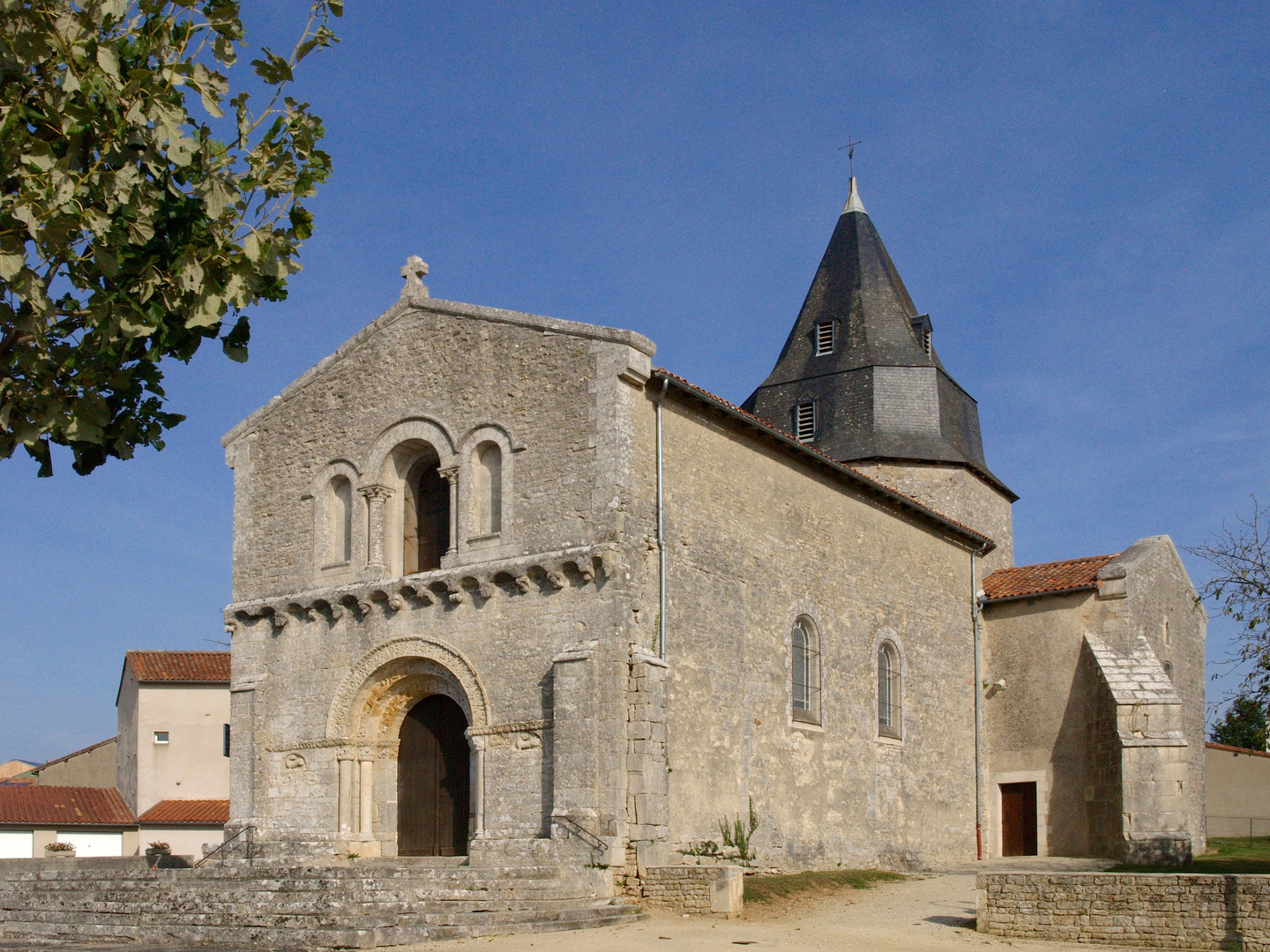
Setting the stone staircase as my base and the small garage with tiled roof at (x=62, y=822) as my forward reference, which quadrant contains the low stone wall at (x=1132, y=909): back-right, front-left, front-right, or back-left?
back-right

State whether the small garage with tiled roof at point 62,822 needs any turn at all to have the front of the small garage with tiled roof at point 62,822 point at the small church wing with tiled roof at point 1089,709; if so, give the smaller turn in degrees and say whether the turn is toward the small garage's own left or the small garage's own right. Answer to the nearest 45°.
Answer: approximately 45° to the small garage's own left

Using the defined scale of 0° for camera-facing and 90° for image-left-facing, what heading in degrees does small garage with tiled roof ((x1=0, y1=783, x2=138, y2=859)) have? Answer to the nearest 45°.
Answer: approximately 0°

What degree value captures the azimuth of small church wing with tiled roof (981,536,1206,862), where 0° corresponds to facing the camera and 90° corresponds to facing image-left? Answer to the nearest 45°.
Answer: approximately 45°

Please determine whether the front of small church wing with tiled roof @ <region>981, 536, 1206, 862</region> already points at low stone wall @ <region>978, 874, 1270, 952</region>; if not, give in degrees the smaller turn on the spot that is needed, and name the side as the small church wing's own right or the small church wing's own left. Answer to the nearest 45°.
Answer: approximately 45° to the small church wing's own left

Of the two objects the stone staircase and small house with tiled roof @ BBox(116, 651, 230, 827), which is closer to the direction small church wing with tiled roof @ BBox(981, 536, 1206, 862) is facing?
the stone staircase

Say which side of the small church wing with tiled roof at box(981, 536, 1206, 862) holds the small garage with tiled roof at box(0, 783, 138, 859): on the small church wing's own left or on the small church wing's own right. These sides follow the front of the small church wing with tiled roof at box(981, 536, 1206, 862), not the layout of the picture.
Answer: on the small church wing's own right
